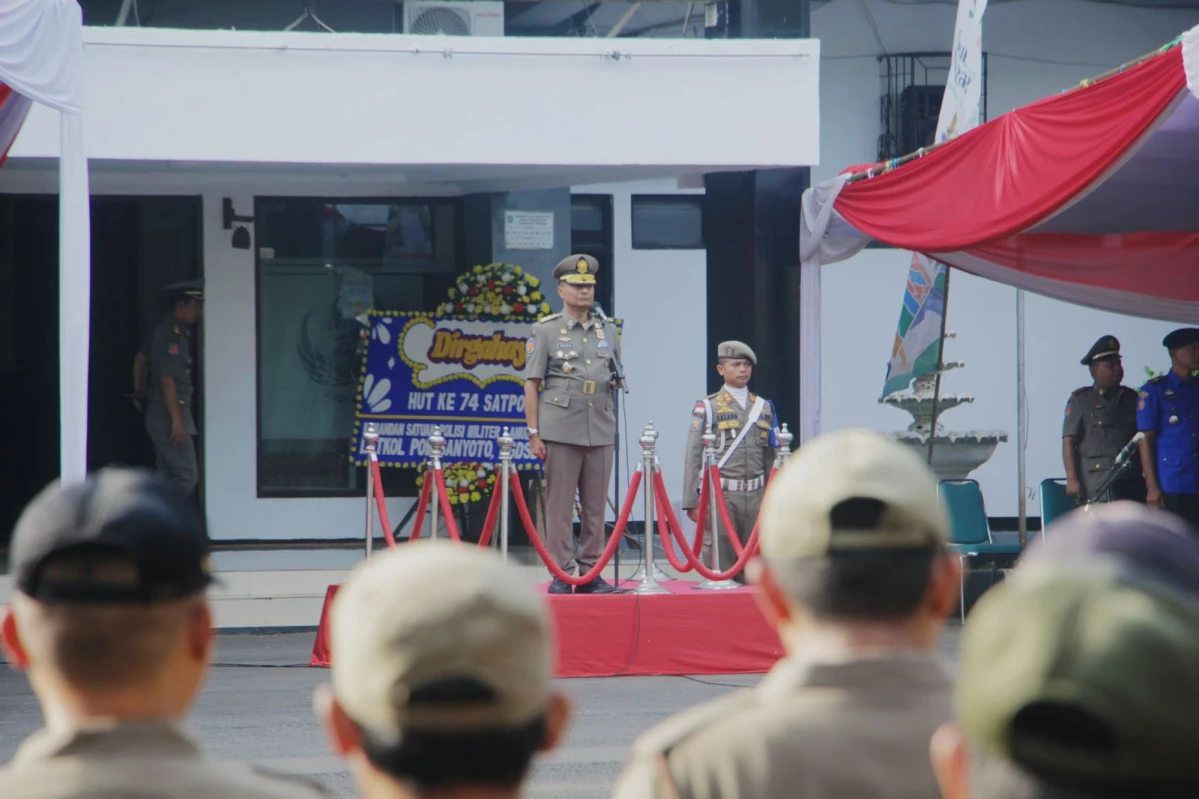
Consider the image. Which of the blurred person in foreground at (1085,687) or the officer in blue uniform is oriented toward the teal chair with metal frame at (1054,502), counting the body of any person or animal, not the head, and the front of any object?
the blurred person in foreground

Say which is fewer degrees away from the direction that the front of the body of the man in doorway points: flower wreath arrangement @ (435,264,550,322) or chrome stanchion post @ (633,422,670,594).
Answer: the flower wreath arrangement

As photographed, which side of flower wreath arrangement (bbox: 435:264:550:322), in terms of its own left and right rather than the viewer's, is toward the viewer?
front

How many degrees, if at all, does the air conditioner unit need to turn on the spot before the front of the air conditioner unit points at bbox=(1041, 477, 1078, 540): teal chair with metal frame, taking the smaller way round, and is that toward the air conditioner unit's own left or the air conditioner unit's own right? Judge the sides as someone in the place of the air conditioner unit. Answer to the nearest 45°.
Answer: approximately 90° to the air conditioner unit's own left

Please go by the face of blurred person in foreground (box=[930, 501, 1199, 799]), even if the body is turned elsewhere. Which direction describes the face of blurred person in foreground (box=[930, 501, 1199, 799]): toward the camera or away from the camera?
away from the camera

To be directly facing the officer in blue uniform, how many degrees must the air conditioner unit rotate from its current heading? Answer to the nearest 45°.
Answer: approximately 90° to its left

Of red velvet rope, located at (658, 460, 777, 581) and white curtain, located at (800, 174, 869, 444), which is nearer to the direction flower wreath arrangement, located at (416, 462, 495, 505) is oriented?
the red velvet rope

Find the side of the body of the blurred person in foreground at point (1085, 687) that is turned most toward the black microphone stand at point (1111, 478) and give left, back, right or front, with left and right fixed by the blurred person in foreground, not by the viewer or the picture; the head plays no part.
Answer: front

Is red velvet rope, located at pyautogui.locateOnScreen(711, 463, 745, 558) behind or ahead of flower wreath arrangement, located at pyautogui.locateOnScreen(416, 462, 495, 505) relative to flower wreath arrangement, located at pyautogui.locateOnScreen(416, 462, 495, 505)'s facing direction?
ahead

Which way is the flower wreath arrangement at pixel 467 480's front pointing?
toward the camera

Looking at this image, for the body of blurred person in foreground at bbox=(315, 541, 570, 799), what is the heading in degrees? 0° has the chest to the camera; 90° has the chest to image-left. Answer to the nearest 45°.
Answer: approximately 180°

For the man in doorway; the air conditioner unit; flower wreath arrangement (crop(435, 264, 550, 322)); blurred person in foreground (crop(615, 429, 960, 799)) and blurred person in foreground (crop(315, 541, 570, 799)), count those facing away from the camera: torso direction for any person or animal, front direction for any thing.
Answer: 2

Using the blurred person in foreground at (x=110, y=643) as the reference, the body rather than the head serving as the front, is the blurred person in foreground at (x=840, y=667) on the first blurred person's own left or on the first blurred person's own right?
on the first blurred person's own right

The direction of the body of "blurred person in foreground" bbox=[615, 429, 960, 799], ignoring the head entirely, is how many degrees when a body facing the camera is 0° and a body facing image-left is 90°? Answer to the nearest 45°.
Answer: approximately 180°

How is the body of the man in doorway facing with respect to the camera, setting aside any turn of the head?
to the viewer's right

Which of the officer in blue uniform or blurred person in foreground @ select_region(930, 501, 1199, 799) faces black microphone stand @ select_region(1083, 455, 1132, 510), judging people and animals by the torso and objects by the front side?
the blurred person in foreground

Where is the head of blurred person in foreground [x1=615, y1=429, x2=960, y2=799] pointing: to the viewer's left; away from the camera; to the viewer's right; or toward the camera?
away from the camera

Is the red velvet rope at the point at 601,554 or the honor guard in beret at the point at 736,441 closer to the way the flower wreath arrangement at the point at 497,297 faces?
the red velvet rope

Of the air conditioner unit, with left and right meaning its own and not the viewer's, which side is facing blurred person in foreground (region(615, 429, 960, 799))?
front

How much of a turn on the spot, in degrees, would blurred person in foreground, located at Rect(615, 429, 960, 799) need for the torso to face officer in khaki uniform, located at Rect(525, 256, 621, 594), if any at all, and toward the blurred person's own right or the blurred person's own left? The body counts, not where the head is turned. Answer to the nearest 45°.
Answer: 0° — they already face them
